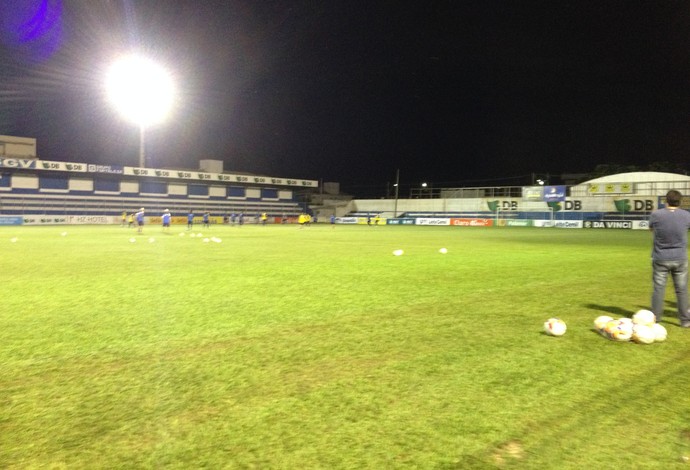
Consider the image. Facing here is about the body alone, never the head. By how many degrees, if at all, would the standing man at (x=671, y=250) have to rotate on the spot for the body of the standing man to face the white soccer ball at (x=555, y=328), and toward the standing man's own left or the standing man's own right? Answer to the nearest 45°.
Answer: approximately 135° to the standing man's own left

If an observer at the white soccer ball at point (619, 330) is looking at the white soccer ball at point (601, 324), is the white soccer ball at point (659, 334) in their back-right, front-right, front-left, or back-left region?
back-right

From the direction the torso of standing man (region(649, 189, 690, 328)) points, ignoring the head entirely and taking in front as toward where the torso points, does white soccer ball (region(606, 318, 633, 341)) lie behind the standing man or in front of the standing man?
behind

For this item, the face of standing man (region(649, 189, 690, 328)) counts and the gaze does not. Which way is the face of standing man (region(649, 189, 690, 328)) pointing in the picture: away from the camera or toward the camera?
away from the camera

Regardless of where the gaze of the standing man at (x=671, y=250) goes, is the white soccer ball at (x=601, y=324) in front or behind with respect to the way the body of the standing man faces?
behind

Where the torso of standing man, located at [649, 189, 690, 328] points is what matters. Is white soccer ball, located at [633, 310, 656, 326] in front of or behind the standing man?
behind

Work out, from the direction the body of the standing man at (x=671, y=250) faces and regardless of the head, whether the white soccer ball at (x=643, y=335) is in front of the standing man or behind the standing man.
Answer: behind

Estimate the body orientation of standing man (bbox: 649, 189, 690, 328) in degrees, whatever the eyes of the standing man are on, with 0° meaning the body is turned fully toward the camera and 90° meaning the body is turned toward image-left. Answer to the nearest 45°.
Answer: approximately 180°
